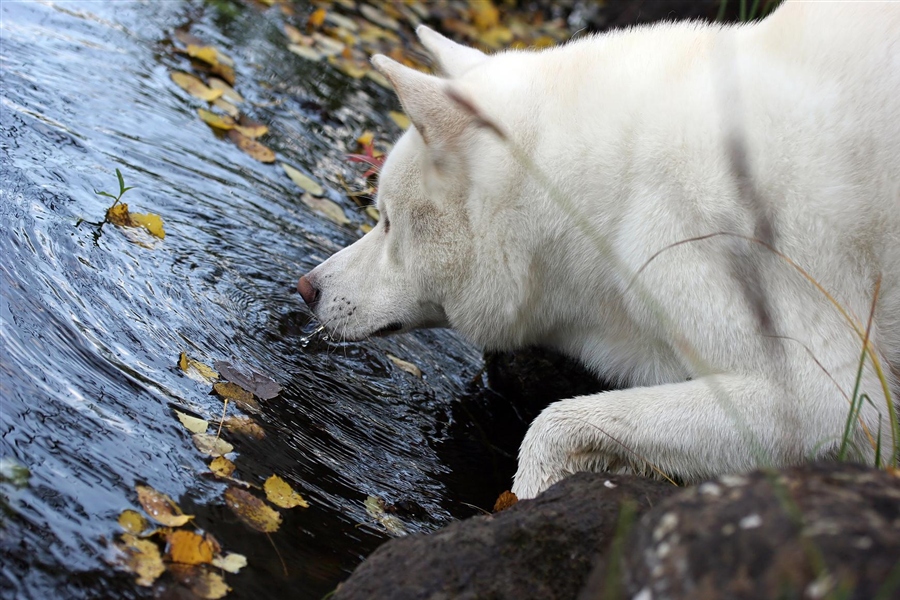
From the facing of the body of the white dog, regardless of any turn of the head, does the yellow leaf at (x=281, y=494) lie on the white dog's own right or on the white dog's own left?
on the white dog's own left

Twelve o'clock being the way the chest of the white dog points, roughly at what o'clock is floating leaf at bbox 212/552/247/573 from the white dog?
The floating leaf is roughly at 10 o'clock from the white dog.

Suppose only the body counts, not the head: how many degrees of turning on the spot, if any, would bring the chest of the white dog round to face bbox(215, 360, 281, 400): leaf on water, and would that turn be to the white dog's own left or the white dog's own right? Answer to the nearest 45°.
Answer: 0° — it already faces it

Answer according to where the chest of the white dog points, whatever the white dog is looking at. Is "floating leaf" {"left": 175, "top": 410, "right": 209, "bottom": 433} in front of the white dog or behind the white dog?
in front

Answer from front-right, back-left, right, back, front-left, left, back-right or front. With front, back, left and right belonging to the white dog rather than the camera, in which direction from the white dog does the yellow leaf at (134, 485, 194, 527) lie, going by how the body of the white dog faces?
front-left

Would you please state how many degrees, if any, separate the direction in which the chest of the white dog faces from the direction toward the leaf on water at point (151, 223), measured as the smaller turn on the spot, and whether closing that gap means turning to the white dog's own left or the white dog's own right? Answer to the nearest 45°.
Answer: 0° — it already faces it

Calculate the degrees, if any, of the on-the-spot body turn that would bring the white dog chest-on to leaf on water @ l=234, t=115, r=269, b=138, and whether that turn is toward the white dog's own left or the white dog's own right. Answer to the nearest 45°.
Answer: approximately 45° to the white dog's own right

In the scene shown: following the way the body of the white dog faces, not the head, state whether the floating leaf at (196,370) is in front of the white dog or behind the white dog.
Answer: in front

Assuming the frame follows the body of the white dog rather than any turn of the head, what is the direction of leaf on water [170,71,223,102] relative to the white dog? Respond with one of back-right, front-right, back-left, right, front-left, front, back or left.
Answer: front-right

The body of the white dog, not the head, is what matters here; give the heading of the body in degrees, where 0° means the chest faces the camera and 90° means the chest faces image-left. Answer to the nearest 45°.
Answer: approximately 90°

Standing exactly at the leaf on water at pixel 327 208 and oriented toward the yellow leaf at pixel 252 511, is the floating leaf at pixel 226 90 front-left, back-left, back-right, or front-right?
back-right
